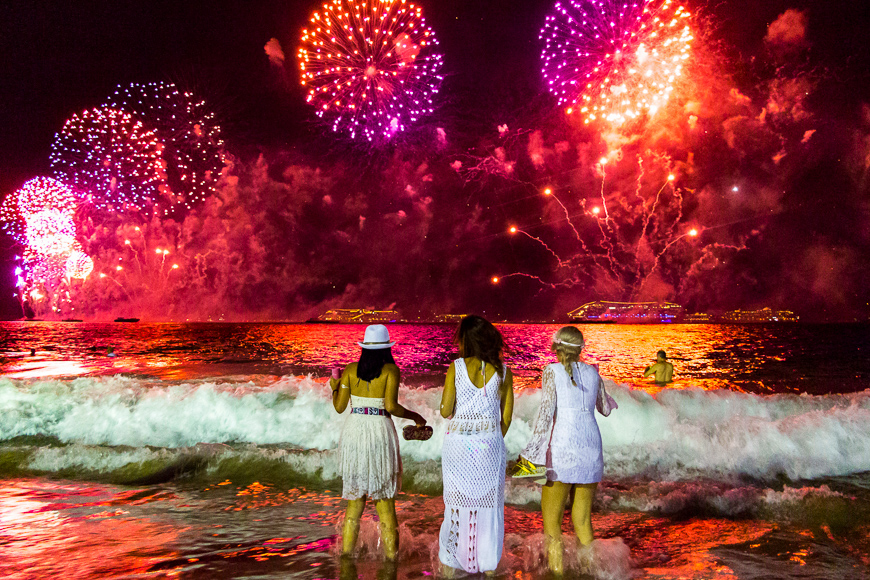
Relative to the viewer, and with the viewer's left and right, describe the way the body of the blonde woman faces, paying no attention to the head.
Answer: facing away from the viewer

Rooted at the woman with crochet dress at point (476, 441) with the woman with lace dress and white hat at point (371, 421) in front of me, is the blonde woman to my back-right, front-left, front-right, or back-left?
back-right

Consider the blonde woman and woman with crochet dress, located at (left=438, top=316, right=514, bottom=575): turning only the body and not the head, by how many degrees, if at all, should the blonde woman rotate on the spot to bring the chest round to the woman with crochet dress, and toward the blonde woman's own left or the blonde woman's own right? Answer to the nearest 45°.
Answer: approximately 135° to the blonde woman's own left

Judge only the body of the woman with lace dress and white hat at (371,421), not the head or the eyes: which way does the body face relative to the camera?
away from the camera

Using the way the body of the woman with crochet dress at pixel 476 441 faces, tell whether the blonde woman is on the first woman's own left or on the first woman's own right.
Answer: on the first woman's own right

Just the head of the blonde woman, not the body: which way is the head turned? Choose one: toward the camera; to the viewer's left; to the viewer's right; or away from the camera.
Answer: away from the camera

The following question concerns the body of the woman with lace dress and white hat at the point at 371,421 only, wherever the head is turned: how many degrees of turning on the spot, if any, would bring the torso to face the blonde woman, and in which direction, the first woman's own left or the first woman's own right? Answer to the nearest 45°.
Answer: approximately 90° to the first woman's own right

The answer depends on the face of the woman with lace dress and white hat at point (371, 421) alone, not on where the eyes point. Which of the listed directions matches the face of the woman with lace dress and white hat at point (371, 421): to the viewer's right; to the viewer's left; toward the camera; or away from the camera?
away from the camera

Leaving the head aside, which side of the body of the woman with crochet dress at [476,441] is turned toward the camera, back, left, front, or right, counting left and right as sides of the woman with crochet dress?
back

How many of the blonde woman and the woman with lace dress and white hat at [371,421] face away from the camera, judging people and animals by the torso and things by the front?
2
